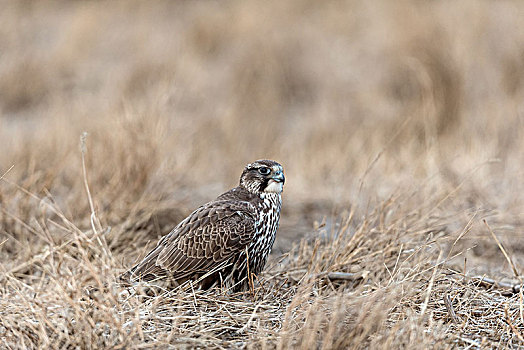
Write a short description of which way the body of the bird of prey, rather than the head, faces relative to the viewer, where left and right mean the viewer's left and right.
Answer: facing to the right of the viewer
